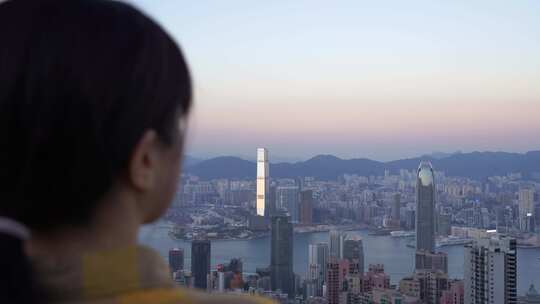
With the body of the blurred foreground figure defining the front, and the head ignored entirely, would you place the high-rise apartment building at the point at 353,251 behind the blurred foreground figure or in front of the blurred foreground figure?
in front

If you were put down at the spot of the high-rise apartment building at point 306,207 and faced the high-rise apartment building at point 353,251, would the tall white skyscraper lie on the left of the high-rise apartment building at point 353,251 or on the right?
right

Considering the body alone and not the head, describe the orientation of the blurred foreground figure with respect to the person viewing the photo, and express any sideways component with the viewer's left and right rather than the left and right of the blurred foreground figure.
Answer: facing away from the viewer and to the right of the viewer

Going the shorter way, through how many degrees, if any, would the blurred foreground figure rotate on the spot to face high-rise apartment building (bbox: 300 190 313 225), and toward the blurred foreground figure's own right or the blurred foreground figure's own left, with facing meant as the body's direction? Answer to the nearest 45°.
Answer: approximately 45° to the blurred foreground figure's own left

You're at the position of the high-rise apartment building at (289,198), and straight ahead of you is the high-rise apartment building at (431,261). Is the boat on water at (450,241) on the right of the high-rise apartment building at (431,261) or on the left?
left

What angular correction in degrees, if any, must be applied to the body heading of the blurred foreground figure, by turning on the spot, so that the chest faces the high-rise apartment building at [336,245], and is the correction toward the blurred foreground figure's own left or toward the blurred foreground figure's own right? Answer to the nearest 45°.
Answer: approximately 45° to the blurred foreground figure's own left

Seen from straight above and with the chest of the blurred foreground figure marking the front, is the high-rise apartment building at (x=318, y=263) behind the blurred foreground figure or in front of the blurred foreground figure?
in front
